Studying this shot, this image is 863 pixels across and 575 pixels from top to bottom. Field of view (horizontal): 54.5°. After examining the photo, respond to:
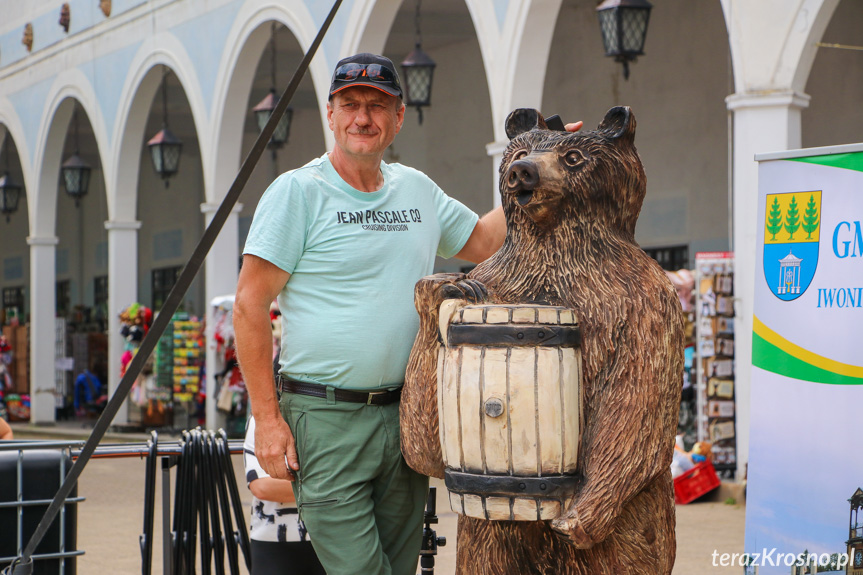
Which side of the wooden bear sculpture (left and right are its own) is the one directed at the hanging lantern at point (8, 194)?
right

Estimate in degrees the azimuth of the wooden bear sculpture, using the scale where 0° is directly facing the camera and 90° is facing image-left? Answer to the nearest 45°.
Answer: approximately 45°

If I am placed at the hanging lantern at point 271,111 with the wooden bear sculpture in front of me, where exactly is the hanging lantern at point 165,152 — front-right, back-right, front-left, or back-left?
back-right

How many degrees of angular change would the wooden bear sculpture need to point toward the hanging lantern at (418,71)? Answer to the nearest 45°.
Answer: approximately 135° to its right

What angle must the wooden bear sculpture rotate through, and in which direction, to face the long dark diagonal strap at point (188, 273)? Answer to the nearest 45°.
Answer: approximately 45° to its right

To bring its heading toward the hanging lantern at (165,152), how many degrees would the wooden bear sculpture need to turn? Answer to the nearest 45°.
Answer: approximately 90° to its right

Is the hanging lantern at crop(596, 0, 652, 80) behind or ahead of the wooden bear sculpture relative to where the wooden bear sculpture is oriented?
behind

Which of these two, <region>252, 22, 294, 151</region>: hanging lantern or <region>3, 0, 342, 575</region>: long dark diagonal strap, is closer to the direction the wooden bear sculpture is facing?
the long dark diagonal strap

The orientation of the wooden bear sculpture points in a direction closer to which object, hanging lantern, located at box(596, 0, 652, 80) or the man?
the man

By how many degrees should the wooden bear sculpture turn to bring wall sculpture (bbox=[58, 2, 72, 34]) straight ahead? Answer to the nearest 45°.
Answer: approximately 90° to its right
